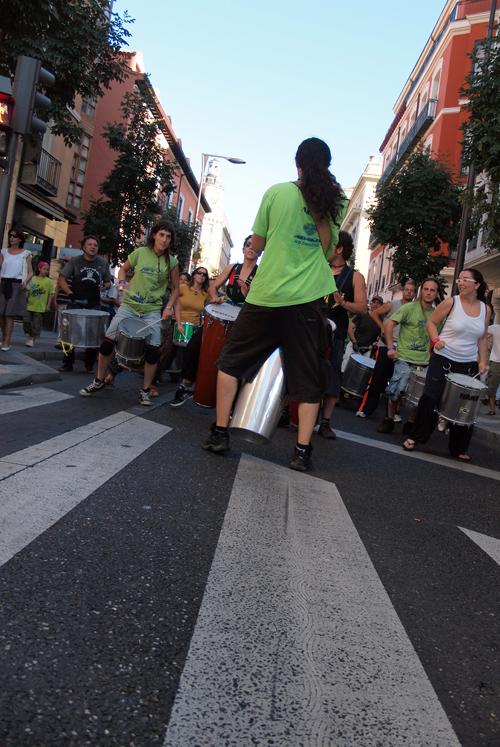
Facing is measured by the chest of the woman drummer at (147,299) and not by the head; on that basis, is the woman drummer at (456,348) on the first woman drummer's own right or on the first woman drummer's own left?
on the first woman drummer's own left

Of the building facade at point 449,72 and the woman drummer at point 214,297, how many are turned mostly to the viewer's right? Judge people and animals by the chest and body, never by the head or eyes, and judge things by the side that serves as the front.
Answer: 0

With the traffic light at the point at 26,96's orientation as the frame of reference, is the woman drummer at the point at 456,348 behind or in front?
in front

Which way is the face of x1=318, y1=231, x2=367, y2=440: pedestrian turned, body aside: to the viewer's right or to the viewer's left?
to the viewer's left

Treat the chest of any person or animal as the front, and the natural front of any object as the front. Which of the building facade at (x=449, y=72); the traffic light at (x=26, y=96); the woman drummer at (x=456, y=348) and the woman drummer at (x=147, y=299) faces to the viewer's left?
the building facade

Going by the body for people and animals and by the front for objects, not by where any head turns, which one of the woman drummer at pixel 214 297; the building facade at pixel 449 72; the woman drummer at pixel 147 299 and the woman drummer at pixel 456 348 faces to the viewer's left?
the building facade

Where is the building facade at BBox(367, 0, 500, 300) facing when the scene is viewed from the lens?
facing to the left of the viewer

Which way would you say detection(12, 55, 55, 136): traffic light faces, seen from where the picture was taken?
facing to the right of the viewer

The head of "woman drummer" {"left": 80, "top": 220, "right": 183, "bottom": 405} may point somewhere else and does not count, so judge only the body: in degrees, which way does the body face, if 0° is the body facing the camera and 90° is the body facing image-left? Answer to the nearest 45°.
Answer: approximately 0°

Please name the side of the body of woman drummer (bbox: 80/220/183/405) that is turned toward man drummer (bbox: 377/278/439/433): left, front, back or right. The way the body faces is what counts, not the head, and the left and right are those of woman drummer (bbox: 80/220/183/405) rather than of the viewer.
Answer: left
